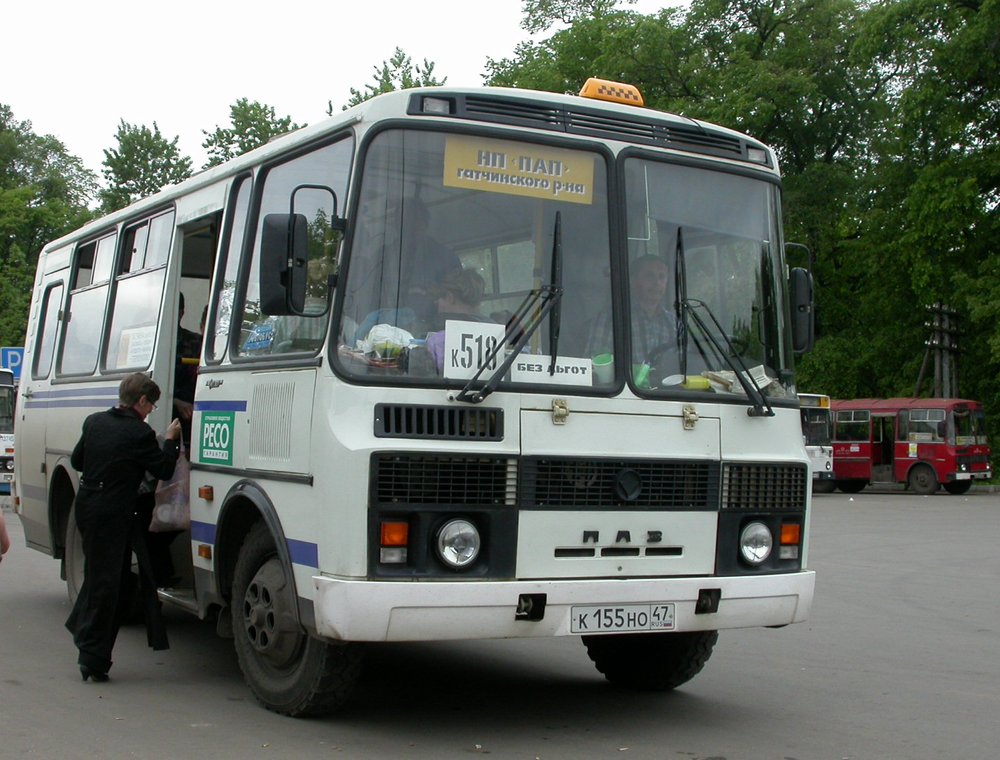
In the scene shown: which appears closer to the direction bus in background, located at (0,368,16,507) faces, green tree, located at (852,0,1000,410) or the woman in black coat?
the woman in black coat

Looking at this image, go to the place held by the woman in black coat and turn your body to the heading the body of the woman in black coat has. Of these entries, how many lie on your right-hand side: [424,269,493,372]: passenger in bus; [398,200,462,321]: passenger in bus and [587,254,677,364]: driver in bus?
3

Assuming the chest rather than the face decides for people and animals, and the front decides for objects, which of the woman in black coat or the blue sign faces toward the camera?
the blue sign

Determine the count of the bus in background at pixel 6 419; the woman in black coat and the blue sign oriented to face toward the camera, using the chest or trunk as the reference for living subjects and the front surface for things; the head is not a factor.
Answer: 2

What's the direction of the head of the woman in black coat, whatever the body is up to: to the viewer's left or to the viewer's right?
to the viewer's right

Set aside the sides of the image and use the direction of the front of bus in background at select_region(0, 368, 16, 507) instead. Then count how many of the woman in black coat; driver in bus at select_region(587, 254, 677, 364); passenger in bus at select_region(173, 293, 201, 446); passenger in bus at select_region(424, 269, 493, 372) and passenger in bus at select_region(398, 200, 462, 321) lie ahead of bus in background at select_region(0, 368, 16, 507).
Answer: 5

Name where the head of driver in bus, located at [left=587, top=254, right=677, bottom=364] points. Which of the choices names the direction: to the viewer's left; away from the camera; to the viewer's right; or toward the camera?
toward the camera

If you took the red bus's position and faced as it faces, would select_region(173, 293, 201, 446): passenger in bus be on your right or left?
on your right

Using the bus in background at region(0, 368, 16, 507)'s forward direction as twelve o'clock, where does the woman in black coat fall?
The woman in black coat is roughly at 12 o'clock from the bus in background.

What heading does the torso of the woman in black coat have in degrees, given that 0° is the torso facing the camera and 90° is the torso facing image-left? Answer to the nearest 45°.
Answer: approximately 225°

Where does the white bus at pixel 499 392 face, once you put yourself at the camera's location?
facing the viewer and to the right of the viewer

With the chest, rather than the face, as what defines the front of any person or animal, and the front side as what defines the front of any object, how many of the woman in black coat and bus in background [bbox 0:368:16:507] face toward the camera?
1

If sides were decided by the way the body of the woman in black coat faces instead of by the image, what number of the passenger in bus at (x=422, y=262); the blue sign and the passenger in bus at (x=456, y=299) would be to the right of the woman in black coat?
2

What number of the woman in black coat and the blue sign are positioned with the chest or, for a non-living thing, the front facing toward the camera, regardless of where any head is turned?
1

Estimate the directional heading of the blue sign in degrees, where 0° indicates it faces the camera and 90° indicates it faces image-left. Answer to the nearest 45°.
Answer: approximately 0°

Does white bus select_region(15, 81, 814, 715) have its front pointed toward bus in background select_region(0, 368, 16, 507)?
no
